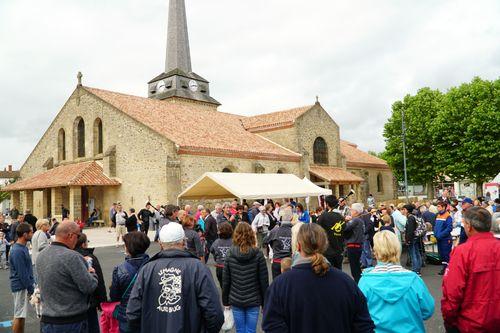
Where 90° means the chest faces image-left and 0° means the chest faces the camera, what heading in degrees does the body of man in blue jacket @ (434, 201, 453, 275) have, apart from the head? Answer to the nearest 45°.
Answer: approximately 45°

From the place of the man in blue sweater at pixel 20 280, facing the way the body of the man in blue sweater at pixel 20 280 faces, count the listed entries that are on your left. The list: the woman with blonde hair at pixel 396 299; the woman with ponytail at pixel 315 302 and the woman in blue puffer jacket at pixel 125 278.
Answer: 0

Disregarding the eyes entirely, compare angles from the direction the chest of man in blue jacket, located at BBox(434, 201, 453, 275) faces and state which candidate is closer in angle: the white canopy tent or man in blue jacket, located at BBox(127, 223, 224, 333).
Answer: the man in blue jacket

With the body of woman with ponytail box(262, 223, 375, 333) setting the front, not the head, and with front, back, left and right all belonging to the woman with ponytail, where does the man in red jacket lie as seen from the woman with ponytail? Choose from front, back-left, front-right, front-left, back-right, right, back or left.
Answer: front-right

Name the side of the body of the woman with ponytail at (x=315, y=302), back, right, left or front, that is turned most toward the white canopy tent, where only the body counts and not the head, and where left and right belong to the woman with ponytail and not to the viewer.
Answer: front

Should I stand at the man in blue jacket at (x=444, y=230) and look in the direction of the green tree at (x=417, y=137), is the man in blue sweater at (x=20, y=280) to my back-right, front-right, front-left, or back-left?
back-left

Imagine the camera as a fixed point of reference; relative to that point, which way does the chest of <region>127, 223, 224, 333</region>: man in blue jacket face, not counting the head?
away from the camera

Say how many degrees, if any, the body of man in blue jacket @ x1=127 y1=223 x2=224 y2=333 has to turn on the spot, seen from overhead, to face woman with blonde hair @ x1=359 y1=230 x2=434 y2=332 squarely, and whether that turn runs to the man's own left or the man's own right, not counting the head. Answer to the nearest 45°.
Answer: approximately 90° to the man's own right

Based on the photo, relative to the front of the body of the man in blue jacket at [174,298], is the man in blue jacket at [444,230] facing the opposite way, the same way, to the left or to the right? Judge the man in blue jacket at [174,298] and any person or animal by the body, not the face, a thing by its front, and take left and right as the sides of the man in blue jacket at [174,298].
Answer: to the left

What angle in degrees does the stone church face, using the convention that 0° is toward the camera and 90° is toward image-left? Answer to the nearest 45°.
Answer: approximately 45°

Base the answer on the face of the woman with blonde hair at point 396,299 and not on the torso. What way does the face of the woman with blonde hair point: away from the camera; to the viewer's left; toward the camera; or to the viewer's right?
away from the camera

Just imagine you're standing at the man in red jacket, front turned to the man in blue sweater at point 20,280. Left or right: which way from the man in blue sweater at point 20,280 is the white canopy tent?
right

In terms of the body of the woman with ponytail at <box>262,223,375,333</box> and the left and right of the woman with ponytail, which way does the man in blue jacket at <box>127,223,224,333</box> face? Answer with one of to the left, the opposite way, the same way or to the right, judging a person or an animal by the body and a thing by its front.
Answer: the same way

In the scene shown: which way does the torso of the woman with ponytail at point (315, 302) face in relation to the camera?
away from the camera

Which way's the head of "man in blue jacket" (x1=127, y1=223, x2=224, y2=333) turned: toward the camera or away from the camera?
away from the camera

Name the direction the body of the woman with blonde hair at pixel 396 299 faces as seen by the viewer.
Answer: away from the camera

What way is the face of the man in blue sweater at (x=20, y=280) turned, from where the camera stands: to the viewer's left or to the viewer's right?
to the viewer's right
